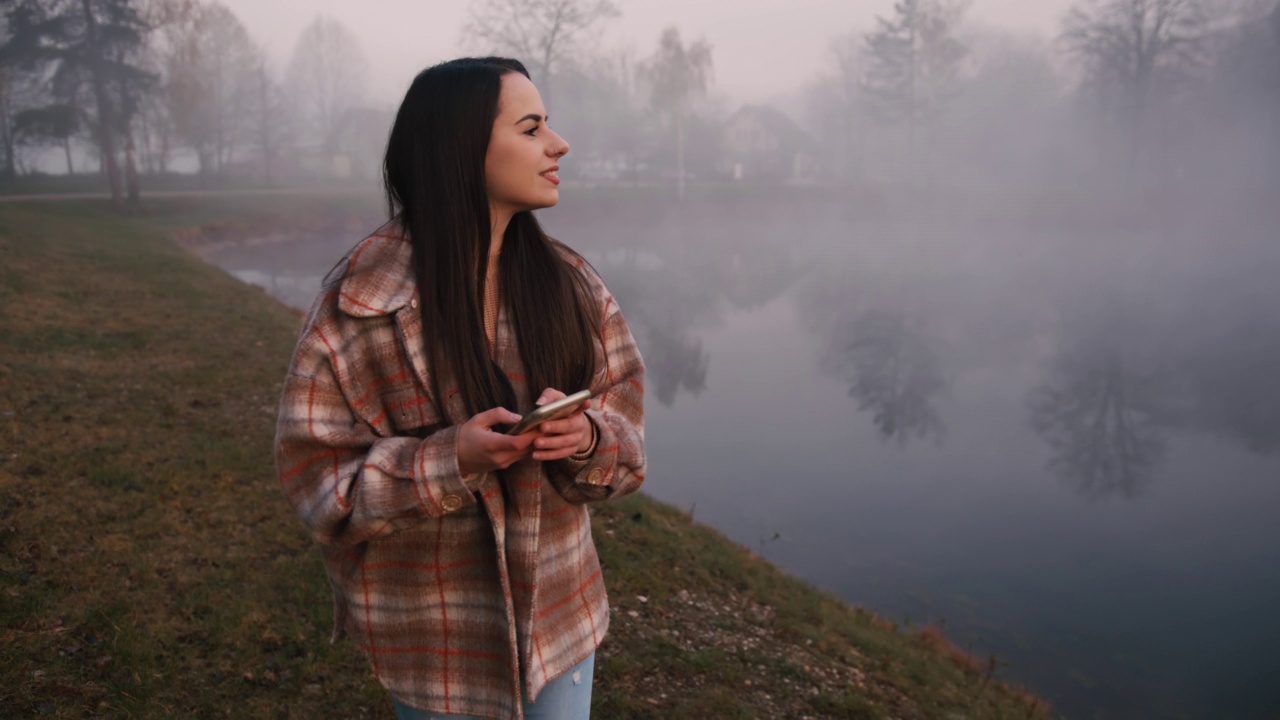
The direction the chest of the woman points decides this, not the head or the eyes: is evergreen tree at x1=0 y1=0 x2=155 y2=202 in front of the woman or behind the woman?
behind

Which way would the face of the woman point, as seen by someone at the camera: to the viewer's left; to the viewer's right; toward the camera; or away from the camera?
to the viewer's right

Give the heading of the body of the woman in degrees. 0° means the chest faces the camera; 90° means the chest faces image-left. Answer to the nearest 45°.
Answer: approximately 315°
